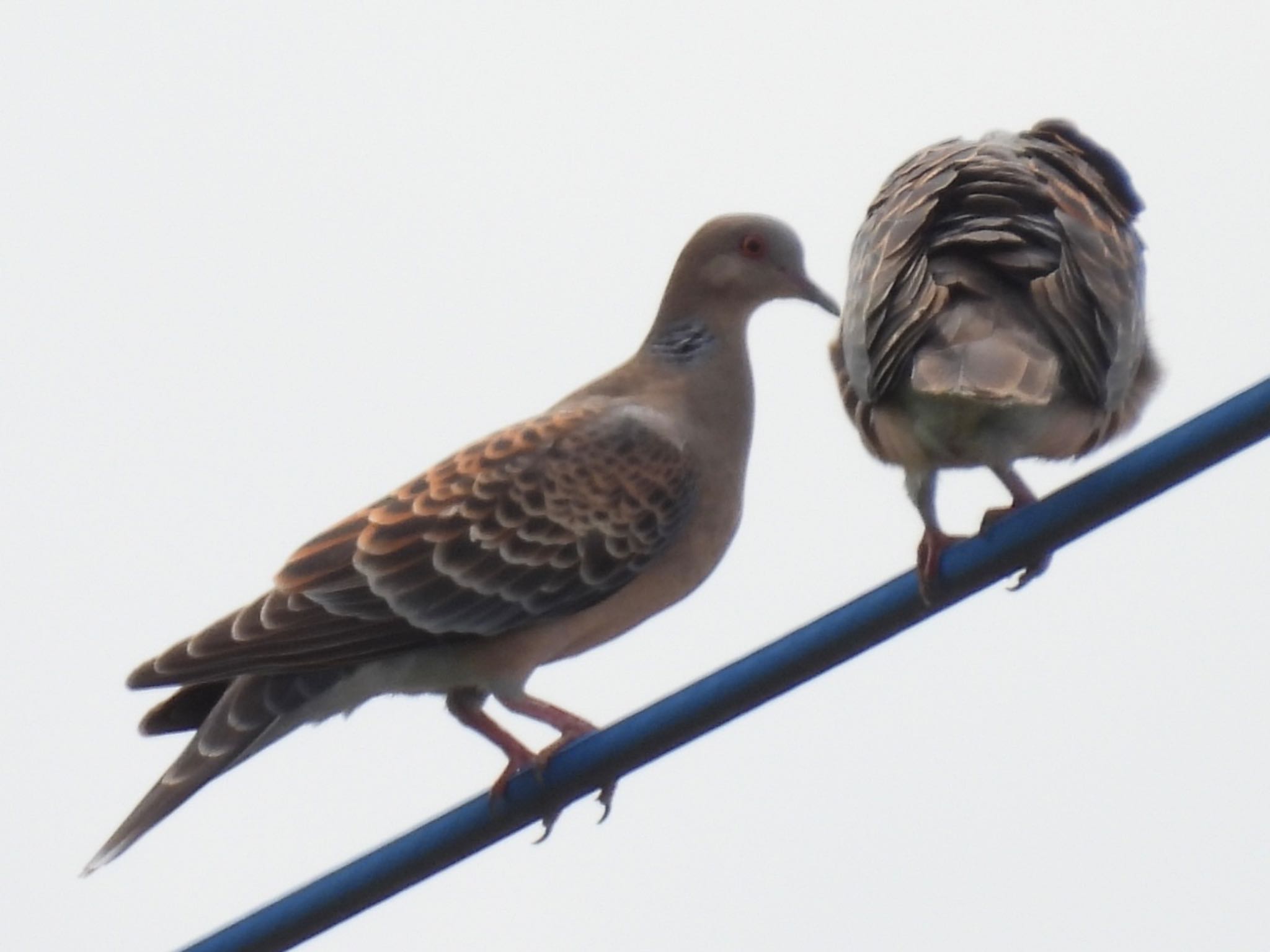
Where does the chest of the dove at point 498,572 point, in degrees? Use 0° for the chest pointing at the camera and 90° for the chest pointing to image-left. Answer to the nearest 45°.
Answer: approximately 270°

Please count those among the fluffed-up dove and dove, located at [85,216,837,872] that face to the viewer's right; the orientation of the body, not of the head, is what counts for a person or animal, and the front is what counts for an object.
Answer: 1

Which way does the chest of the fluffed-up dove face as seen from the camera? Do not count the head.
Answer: away from the camera

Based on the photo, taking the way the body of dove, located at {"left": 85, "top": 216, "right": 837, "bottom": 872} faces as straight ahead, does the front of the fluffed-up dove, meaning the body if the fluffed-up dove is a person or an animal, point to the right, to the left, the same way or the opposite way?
to the left

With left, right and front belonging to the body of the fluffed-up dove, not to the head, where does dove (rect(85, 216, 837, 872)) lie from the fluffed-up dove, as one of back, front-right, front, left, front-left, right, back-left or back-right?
front-left

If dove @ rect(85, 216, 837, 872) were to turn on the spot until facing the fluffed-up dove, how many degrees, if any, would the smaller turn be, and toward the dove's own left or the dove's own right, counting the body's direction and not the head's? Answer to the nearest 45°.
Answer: approximately 45° to the dove's own right
